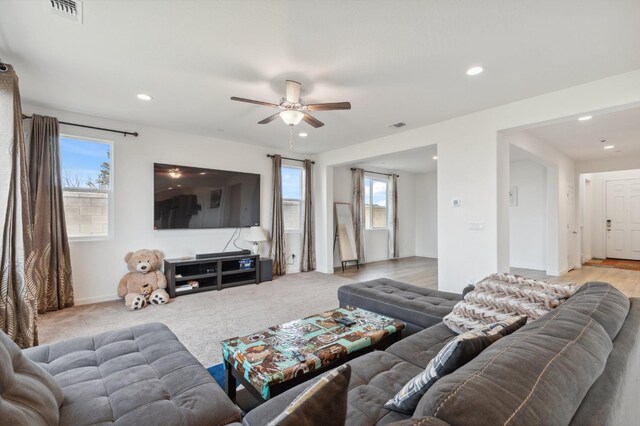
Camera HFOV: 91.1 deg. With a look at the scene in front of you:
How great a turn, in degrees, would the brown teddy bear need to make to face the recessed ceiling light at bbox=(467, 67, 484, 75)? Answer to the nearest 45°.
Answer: approximately 45° to its left

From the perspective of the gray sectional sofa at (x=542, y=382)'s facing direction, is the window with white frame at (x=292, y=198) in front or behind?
in front

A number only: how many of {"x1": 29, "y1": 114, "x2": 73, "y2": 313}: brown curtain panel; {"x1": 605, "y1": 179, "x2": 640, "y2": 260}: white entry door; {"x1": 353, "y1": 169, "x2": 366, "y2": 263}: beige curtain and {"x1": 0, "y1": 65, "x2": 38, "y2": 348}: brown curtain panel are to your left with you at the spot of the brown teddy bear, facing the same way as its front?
2

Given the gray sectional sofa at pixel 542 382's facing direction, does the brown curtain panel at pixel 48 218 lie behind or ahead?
ahead

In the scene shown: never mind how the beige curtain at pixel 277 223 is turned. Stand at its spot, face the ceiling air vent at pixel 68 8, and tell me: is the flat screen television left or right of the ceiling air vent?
right

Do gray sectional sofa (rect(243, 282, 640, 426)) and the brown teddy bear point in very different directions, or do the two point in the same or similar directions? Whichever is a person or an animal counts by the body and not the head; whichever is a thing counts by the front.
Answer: very different directions

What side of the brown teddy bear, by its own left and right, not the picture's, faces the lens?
front

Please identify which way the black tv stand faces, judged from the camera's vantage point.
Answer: facing the viewer and to the right of the viewer

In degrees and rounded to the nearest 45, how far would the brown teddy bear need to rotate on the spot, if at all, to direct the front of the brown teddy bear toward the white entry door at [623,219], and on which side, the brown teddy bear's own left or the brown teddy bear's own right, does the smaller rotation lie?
approximately 90° to the brown teddy bear's own left

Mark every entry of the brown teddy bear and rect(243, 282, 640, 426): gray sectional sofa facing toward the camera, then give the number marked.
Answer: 1

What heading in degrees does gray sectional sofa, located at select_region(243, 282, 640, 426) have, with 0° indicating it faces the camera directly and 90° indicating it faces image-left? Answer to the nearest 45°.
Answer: approximately 135°
